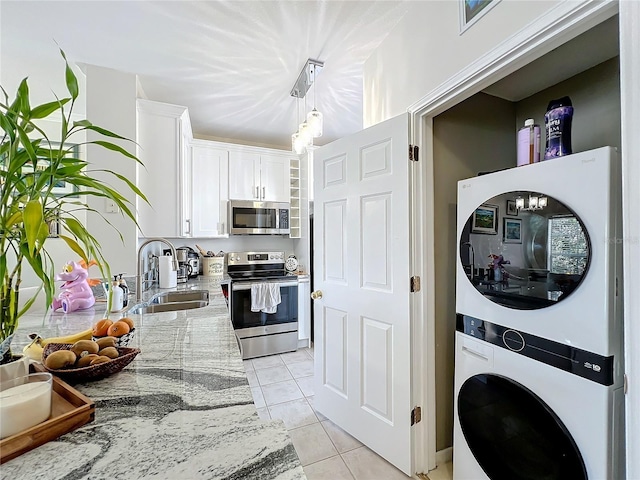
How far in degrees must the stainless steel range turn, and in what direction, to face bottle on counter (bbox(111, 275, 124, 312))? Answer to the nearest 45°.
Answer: approximately 45° to its right

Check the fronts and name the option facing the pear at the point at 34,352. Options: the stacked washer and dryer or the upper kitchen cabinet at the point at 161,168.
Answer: the stacked washer and dryer

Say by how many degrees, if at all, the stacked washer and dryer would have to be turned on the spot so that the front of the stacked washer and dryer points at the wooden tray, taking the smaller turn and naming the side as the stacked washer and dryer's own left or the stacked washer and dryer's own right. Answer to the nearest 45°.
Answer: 0° — it already faces it

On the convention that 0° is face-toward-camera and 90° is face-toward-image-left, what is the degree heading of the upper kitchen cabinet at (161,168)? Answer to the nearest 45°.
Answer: approximately 270°

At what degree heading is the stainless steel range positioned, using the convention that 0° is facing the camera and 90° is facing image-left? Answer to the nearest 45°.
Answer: approximately 0°

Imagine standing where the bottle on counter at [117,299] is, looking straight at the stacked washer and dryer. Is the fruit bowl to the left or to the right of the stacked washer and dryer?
right

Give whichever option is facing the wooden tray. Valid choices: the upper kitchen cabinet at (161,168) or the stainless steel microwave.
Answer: the stainless steel microwave

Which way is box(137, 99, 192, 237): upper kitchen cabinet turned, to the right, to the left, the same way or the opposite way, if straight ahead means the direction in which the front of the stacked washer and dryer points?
the opposite way

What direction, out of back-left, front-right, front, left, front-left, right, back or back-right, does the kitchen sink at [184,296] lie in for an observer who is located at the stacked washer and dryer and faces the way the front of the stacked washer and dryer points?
front-right

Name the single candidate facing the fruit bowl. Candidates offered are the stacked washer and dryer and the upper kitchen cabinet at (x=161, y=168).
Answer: the stacked washer and dryer
